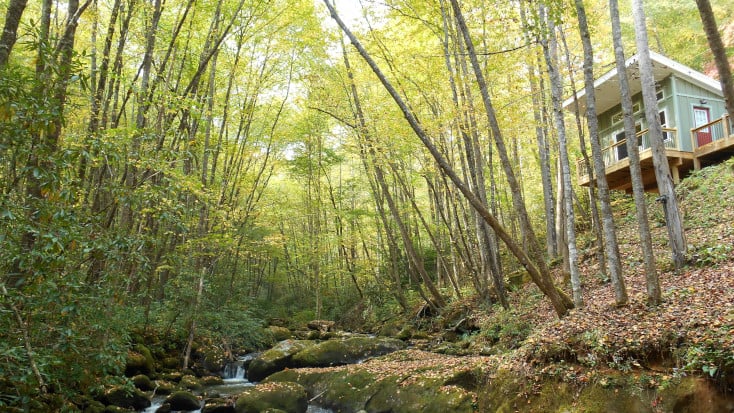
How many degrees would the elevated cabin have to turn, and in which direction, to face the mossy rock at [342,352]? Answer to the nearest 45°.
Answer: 0° — it already faces it

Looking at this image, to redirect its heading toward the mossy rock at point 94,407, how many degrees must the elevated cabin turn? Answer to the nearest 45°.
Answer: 0° — it already faces it

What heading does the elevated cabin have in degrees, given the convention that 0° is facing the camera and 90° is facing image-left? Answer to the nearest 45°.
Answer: approximately 45°

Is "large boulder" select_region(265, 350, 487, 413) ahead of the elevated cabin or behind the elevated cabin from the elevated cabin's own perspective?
ahead

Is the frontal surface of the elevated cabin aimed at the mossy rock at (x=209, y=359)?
yes

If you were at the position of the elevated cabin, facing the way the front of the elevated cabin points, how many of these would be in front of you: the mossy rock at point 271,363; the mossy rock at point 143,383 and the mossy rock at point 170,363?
3

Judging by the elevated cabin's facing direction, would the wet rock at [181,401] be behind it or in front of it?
in front

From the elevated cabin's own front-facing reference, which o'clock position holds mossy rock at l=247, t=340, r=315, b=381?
The mossy rock is roughly at 12 o'clock from the elevated cabin.

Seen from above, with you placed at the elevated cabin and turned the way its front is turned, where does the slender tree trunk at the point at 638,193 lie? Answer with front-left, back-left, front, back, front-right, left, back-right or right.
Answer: front-left

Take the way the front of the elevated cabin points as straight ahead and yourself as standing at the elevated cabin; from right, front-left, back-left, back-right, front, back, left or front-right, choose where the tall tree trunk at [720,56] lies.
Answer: front-left

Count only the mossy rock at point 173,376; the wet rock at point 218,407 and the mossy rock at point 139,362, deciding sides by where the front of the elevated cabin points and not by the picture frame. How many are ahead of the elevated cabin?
3

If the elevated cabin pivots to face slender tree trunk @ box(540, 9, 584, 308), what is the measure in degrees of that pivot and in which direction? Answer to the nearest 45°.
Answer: approximately 45° to its left

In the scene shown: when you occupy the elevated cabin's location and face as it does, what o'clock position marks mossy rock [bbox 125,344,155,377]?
The mossy rock is roughly at 12 o'clock from the elevated cabin.
